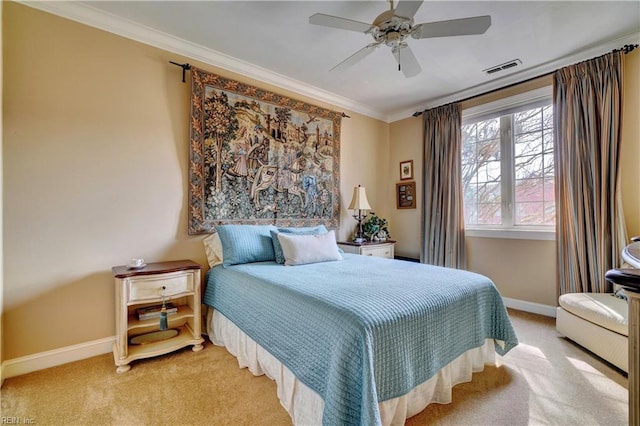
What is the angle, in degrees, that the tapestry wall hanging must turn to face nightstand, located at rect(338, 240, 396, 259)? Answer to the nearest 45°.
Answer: approximately 45° to its left

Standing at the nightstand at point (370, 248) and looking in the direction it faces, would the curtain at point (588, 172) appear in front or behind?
in front

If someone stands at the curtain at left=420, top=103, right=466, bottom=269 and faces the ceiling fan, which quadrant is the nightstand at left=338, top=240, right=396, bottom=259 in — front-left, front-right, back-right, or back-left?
front-right

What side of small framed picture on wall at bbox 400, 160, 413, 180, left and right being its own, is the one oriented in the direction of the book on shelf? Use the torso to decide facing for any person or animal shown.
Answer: front

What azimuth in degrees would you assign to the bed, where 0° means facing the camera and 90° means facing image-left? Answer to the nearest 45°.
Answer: approximately 315°

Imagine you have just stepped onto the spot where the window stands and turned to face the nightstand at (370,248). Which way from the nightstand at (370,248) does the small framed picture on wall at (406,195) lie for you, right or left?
right

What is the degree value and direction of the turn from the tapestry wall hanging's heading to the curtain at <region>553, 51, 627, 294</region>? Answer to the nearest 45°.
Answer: approximately 45° to its left

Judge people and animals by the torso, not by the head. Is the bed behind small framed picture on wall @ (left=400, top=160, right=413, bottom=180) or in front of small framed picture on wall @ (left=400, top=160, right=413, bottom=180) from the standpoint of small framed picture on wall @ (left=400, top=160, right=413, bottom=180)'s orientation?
in front

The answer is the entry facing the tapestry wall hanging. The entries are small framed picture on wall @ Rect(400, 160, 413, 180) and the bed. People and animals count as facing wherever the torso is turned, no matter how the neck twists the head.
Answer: the small framed picture on wall

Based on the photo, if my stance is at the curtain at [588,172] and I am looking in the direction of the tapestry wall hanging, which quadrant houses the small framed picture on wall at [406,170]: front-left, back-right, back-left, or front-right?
front-right

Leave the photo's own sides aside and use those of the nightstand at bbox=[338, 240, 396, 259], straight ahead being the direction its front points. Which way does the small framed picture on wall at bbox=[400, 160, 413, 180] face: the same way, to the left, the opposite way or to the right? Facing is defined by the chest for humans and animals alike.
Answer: to the right

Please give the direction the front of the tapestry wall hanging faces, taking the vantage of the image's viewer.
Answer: facing the viewer and to the right of the viewer

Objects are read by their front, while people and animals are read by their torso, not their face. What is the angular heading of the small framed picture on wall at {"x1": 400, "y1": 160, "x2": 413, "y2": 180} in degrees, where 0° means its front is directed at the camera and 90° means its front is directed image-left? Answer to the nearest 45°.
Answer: approximately 45°

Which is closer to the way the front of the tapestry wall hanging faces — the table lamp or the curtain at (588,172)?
the curtain
